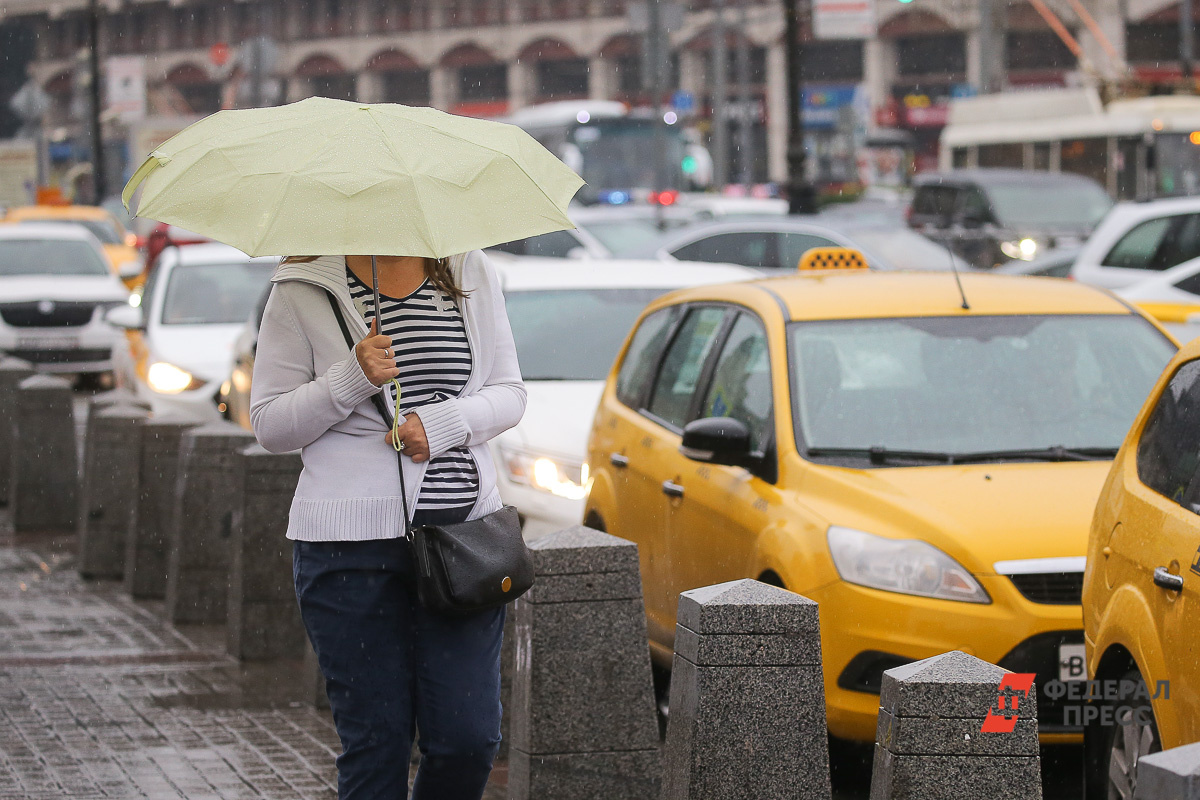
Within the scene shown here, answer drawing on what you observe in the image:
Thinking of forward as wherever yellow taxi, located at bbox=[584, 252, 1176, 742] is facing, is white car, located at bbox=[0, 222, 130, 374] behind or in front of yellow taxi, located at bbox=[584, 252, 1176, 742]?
behind

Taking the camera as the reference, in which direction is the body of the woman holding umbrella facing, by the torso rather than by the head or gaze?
toward the camera

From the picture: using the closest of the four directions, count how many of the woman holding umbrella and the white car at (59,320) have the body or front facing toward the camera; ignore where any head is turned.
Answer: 2

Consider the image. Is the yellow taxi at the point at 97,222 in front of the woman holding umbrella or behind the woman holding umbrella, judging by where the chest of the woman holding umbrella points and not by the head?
behind

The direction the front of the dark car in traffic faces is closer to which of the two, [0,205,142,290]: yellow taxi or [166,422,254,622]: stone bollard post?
the stone bollard post

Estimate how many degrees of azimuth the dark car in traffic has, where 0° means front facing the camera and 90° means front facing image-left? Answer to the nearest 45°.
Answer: approximately 315°

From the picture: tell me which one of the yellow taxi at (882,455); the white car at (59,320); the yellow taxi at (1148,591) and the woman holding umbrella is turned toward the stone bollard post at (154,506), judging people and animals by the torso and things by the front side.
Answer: the white car

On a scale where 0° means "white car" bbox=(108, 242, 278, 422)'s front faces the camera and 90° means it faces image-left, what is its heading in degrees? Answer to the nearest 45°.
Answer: approximately 315°

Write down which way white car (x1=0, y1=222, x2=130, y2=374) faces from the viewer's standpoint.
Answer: facing the viewer
